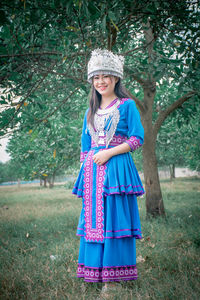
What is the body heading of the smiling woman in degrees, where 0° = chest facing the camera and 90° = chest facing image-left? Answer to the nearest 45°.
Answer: approximately 45°
